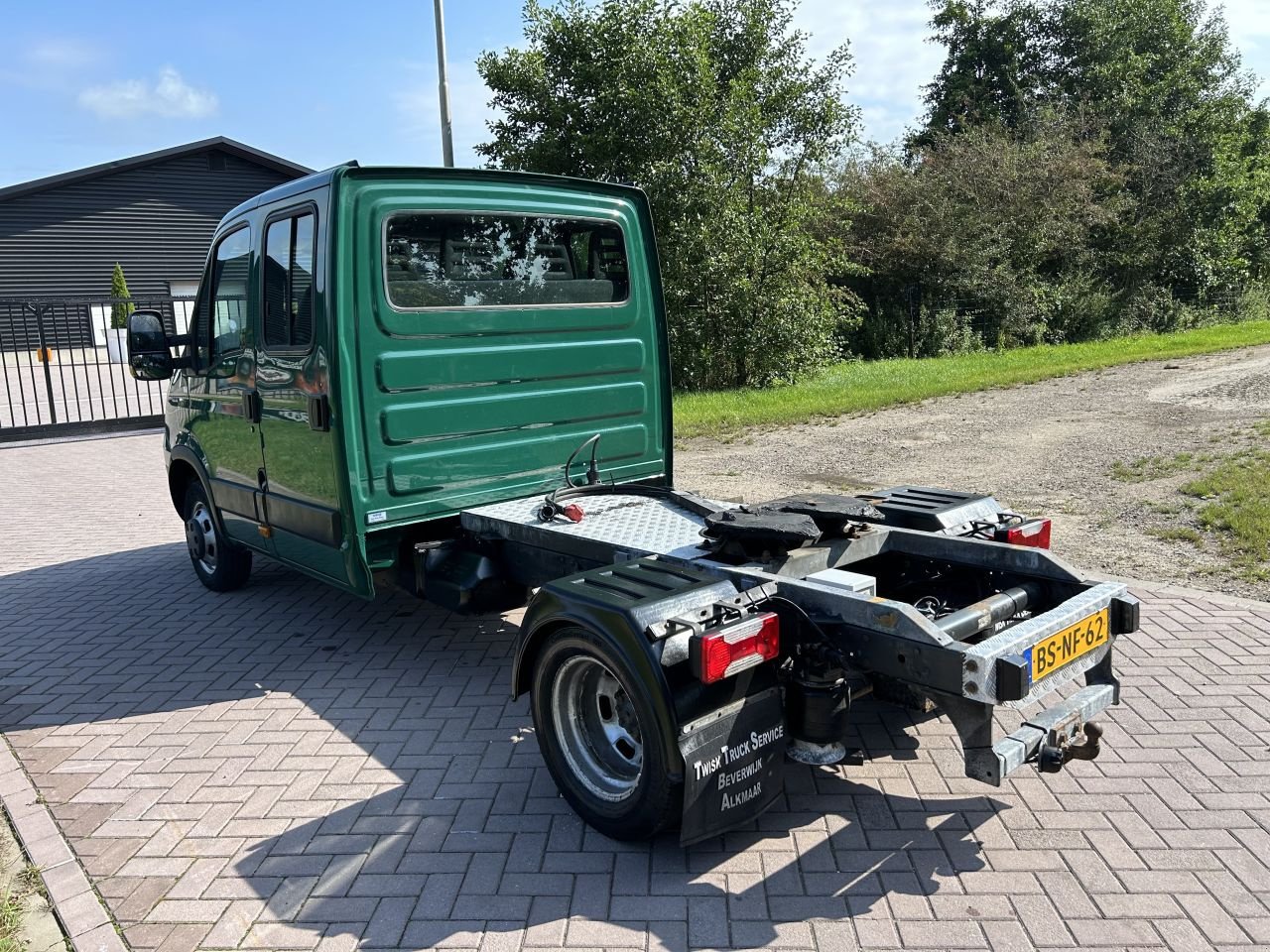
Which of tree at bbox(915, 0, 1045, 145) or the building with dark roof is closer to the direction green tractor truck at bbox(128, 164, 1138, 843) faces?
the building with dark roof

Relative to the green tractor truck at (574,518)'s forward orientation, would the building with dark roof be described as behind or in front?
in front

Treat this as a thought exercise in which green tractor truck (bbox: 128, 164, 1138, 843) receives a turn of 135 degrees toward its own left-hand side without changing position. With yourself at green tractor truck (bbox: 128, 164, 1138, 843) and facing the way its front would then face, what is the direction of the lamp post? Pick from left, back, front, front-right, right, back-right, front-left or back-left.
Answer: back

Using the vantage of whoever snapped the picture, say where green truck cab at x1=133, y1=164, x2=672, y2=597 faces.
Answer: facing away from the viewer and to the left of the viewer

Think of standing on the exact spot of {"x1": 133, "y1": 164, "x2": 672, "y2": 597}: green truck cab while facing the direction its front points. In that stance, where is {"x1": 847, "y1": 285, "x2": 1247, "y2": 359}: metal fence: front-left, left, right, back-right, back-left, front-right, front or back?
right

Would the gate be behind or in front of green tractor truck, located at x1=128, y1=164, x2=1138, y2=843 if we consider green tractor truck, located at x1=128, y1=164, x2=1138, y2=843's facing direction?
in front

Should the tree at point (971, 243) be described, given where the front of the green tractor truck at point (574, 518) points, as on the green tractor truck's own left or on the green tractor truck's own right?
on the green tractor truck's own right

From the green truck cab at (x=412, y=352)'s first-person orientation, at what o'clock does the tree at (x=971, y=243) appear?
The tree is roughly at 3 o'clock from the green truck cab.

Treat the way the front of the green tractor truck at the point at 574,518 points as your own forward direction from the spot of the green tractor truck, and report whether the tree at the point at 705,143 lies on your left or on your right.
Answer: on your right

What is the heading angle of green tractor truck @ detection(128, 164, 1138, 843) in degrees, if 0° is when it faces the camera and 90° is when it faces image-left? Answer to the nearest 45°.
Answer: approximately 135°

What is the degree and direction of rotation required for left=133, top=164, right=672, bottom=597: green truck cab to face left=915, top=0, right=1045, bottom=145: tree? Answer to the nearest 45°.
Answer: approximately 90° to its right

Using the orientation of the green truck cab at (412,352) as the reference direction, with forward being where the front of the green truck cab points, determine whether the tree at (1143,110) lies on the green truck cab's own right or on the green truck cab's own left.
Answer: on the green truck cab's own right
